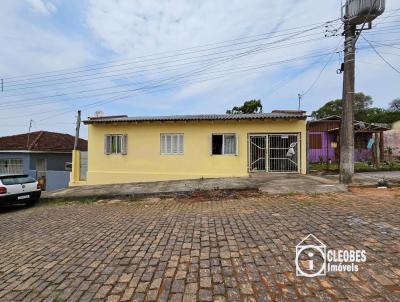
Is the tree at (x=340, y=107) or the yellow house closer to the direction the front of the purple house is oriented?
the yellow house

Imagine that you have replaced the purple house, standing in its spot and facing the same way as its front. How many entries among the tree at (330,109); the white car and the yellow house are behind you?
1

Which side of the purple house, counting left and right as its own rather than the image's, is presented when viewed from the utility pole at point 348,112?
front

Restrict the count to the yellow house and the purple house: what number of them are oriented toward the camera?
2

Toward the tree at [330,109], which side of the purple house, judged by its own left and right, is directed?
back

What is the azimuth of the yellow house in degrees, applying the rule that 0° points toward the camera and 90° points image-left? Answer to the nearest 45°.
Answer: approximately 0°

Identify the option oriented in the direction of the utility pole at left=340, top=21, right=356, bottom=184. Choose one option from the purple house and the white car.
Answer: the purple house

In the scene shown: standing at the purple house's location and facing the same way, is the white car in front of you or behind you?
in front

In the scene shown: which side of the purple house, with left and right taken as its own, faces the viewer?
front

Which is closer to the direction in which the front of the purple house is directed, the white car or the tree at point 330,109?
the white car
